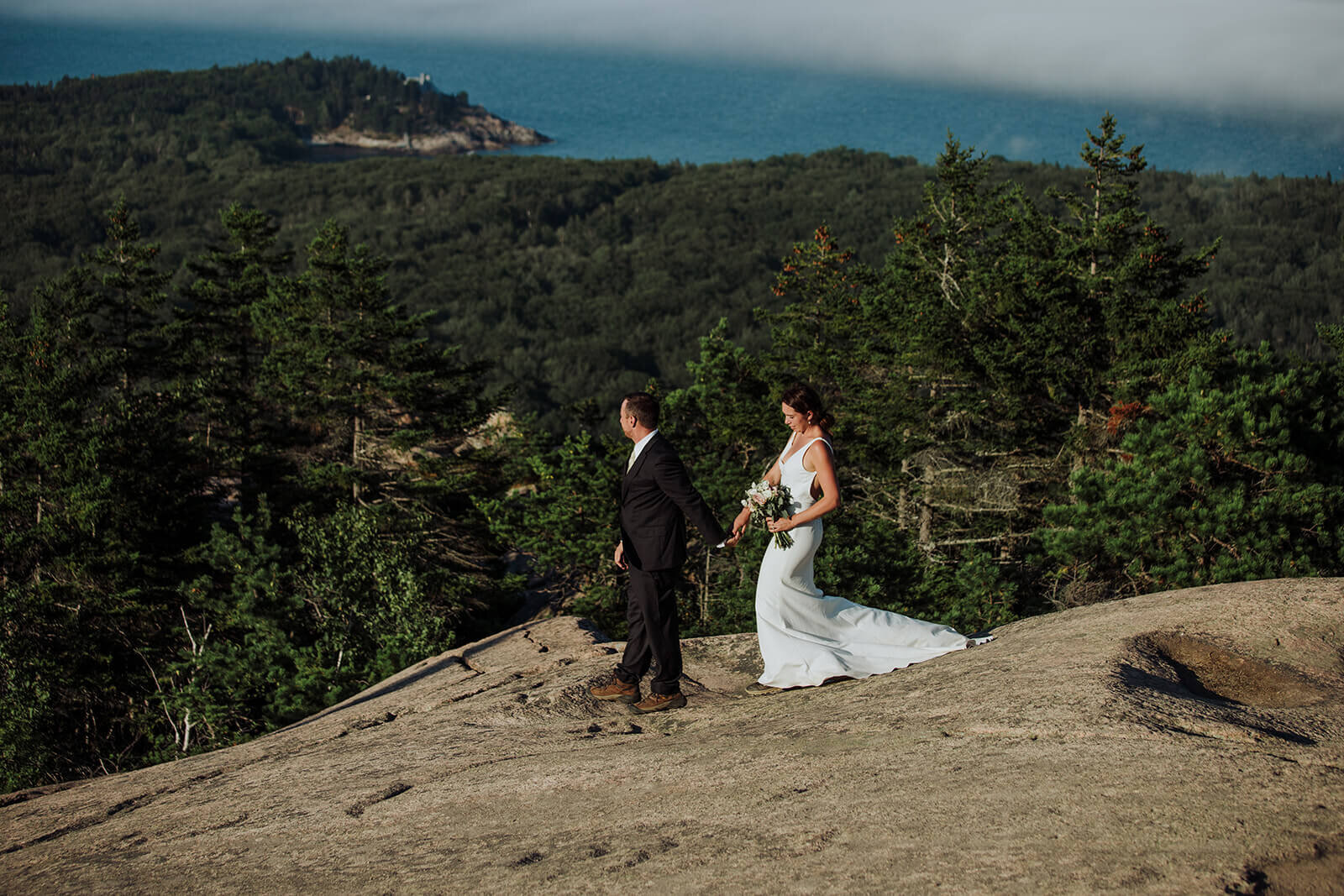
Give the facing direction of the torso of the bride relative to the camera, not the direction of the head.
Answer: to the viewer's left

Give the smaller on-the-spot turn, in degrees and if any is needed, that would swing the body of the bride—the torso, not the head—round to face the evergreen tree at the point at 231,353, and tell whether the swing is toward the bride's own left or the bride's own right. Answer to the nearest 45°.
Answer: approximately 45° to the bride's own right

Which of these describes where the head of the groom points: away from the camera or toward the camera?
away from the camera

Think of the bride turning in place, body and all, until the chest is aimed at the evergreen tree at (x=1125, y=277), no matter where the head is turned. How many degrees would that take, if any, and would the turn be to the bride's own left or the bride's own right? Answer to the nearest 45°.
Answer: approximately 90° to the bride's own right

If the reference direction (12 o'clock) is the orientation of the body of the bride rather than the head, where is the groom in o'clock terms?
The groom is roughly at 11 o'clock from the bride.
